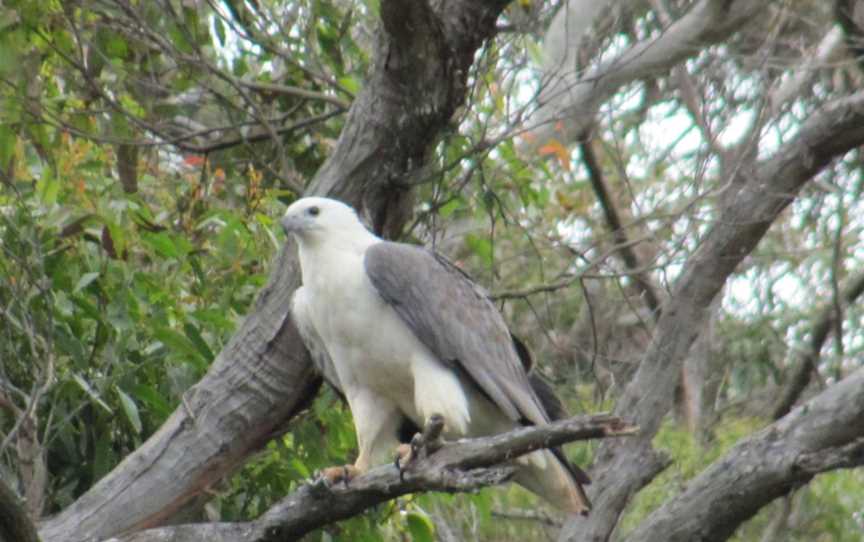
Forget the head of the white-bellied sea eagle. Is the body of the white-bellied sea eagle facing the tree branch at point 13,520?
yes

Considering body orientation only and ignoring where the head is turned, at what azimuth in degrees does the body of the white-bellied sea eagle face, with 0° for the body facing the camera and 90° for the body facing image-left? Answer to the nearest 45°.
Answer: approximately 45°

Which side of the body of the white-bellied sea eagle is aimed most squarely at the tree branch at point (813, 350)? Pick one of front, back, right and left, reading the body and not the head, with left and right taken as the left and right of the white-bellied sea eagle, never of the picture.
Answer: back

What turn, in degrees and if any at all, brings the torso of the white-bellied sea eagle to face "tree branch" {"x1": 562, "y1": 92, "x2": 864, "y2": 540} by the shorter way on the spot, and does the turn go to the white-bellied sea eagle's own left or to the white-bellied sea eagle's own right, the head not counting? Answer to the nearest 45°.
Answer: approximately 180°
